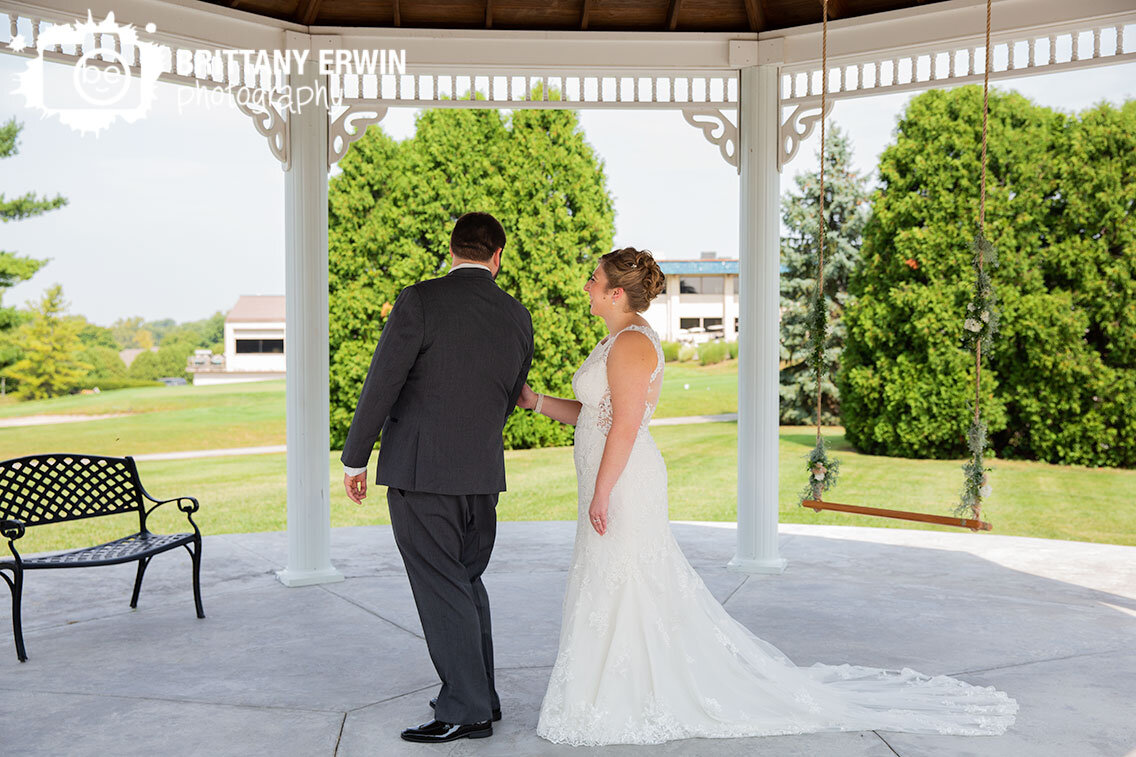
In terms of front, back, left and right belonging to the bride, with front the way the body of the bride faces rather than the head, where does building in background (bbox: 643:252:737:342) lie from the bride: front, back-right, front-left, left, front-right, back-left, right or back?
right

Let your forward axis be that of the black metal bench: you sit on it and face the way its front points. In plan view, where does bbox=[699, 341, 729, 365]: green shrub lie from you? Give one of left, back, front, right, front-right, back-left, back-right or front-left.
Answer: left

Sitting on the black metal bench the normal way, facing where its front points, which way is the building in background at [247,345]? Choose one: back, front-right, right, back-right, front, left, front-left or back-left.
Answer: back-left

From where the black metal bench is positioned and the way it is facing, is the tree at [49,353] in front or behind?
behind

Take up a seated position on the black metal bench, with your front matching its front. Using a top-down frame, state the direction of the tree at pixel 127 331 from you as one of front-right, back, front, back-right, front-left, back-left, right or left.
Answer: back-left

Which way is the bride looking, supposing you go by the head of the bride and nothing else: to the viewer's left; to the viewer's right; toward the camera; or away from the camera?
to the viewer's left

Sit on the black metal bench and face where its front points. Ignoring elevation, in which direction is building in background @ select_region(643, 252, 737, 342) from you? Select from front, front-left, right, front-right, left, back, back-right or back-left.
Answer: left

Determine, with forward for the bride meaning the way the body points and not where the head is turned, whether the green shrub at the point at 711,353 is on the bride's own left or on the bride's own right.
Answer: on the bride's own right

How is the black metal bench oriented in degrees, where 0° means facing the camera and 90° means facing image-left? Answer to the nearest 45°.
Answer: approximately 315°

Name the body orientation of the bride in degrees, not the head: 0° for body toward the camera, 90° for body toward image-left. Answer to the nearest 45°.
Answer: approximately 90°

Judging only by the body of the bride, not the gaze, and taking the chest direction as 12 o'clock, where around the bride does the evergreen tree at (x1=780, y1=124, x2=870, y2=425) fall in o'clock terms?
The evergreen tree is roughly at 3 o'clock from the bride.

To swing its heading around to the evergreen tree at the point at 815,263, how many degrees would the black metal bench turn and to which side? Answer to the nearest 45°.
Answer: approximately 90° to its left
